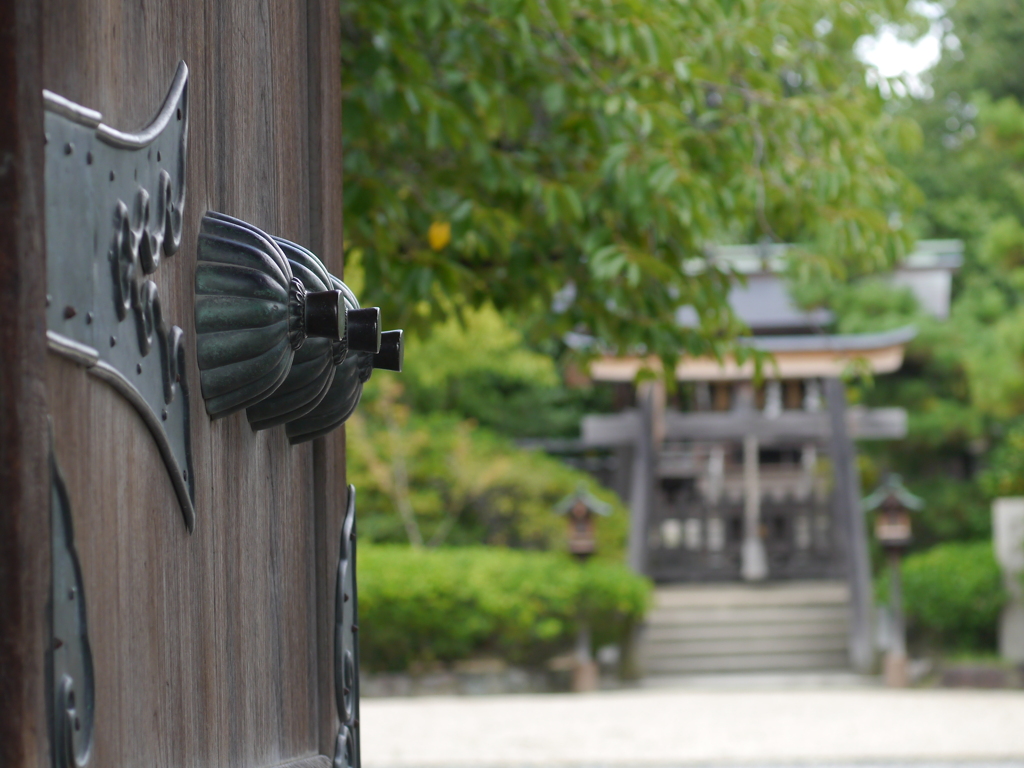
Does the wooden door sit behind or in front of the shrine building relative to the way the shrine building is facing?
in front

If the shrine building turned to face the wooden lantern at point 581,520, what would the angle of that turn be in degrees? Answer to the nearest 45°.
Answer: approximately 45° to its right

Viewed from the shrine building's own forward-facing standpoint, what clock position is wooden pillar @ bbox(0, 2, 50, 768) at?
The wooden pillar is roughly at 12 o'clock from the shrine building.

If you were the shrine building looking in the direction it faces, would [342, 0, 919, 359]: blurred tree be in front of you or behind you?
in front

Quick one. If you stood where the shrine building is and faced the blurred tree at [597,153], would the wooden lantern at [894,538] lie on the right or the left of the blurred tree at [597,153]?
left

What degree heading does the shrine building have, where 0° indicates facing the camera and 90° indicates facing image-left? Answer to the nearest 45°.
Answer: approximately 0°

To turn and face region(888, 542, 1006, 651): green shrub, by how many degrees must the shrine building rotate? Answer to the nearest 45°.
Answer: approximately 45° to its left
